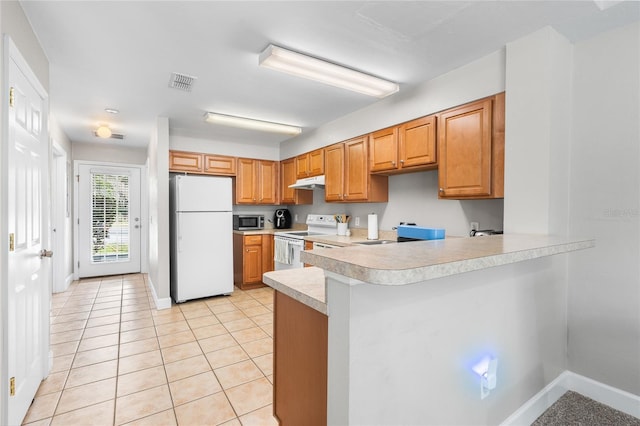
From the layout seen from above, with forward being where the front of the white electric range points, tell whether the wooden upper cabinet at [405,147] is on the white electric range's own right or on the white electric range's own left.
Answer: on the white electric range's own left

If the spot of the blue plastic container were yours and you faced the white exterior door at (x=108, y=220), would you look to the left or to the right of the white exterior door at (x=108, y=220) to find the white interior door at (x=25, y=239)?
left

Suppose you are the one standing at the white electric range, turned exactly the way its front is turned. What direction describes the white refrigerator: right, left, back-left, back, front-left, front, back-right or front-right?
front-right

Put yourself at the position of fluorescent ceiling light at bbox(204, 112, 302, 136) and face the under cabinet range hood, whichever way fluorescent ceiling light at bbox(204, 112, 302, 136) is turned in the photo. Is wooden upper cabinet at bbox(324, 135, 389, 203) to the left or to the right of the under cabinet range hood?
right

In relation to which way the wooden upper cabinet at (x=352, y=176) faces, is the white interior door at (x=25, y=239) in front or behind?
in front

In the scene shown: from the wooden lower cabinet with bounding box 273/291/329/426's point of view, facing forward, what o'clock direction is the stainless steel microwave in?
The stainless steel microwave is roughly at 1 o'clock from the wooden lower cabinet.

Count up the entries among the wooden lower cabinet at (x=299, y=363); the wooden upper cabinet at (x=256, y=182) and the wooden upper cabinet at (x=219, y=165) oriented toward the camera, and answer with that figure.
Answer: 2

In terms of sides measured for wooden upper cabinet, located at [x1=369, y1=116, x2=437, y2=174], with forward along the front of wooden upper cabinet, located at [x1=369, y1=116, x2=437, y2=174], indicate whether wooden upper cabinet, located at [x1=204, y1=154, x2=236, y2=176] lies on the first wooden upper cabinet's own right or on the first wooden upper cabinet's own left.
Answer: on the first wooden upper cabinet's own right

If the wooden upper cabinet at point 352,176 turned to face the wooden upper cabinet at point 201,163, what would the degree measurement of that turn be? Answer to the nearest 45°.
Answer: approximately 45° to its right

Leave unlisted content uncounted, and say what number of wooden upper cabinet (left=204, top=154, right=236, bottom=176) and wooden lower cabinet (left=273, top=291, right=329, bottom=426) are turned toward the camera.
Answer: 1

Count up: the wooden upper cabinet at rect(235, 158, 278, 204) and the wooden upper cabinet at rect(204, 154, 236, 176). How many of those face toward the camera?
2
